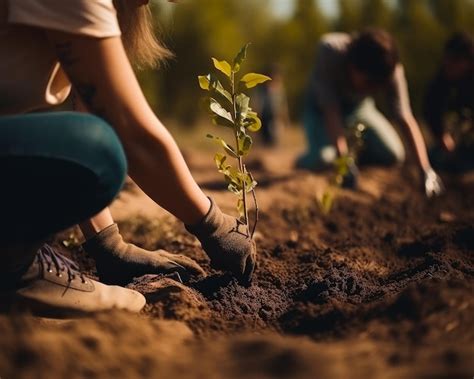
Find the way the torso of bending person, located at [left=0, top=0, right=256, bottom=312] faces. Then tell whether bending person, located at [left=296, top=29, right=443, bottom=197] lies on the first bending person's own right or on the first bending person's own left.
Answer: on the first bending person's own left

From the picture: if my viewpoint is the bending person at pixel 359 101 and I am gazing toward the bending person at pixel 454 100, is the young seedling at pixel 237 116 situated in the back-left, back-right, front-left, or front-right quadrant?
back-right

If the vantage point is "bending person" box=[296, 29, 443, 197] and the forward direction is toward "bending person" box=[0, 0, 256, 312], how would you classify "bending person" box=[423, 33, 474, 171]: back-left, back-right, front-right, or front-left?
back-left

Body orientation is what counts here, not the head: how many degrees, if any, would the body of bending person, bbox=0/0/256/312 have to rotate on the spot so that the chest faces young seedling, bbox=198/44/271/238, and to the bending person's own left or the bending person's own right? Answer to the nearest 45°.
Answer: approximately 45° to the bending person's own left

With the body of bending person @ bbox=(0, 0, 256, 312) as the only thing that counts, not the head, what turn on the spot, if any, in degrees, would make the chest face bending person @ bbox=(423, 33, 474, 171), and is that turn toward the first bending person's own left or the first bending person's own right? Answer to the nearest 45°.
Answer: approximately 45° to the first bending person's own left

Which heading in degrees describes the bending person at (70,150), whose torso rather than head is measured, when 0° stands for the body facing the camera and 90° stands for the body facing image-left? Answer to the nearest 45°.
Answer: approximately 270°
